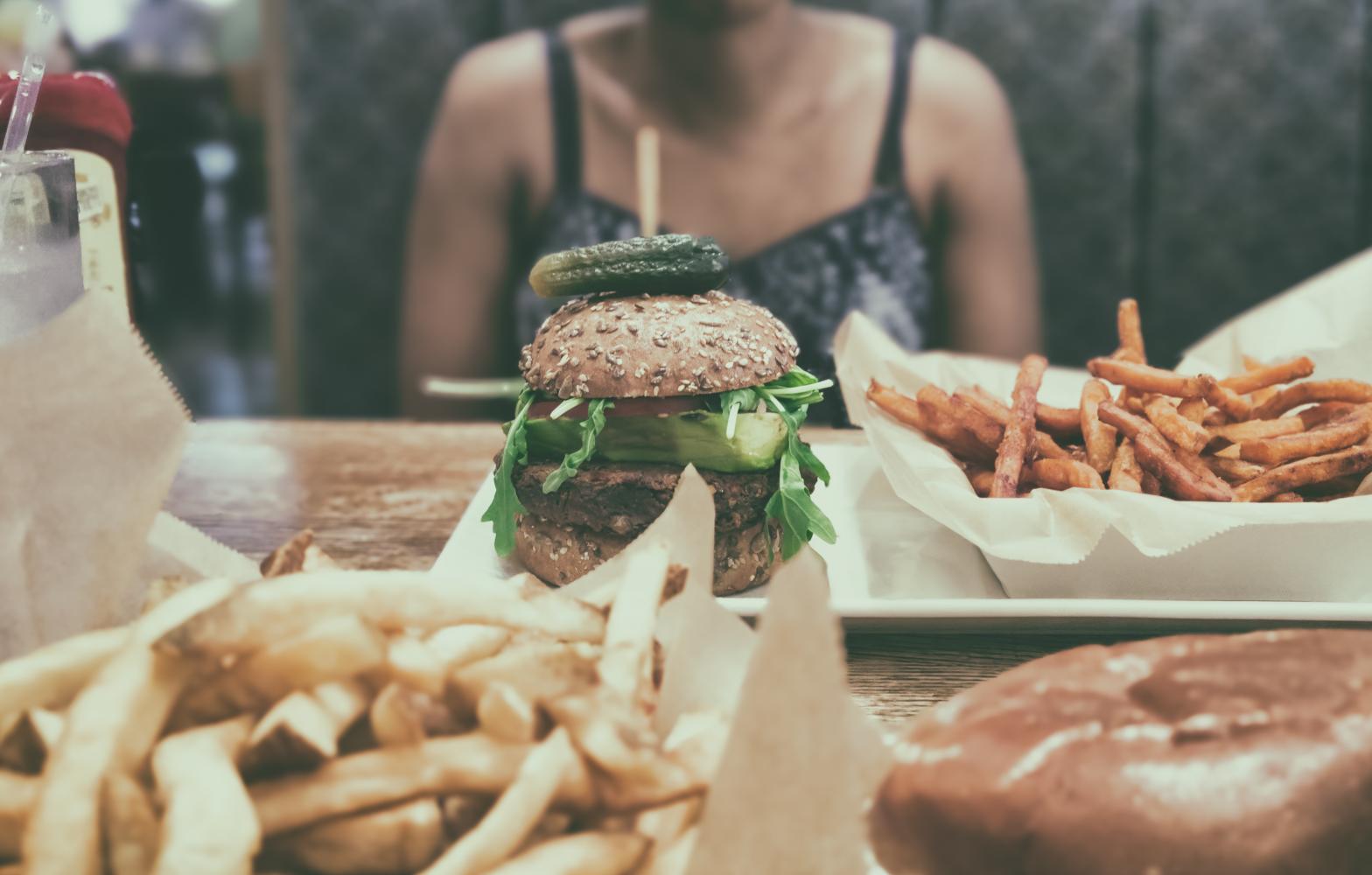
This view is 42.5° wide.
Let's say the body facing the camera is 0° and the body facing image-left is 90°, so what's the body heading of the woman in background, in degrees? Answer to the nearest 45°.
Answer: approximately 0°

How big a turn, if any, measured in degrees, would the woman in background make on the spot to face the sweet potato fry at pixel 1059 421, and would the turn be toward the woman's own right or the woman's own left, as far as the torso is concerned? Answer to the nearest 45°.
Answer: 0° — they already face it

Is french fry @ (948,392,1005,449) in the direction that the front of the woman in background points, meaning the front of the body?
yes

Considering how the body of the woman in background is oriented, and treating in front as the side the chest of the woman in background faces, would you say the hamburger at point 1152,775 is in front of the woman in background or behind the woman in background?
in front

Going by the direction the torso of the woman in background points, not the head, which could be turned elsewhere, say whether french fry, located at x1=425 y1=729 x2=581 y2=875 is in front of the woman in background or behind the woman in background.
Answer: in front

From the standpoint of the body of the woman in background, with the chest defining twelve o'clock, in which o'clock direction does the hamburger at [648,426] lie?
The hamburger is roughly at 12 o'clock from the woman in background.

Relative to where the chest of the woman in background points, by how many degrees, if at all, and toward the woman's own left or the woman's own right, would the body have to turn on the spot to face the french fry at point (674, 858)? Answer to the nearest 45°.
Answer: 0° — they already face it

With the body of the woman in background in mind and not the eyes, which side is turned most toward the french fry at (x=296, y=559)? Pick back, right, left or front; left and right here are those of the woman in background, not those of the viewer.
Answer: front

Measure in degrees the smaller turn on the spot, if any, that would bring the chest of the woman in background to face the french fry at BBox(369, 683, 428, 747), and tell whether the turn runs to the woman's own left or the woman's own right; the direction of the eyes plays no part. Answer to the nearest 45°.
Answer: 0° — they already face it

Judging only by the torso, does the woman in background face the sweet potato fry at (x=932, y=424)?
yes

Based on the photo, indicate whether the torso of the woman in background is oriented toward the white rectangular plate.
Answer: yes

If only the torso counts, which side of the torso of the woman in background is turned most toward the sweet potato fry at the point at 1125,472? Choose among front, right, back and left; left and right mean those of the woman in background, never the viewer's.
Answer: front
